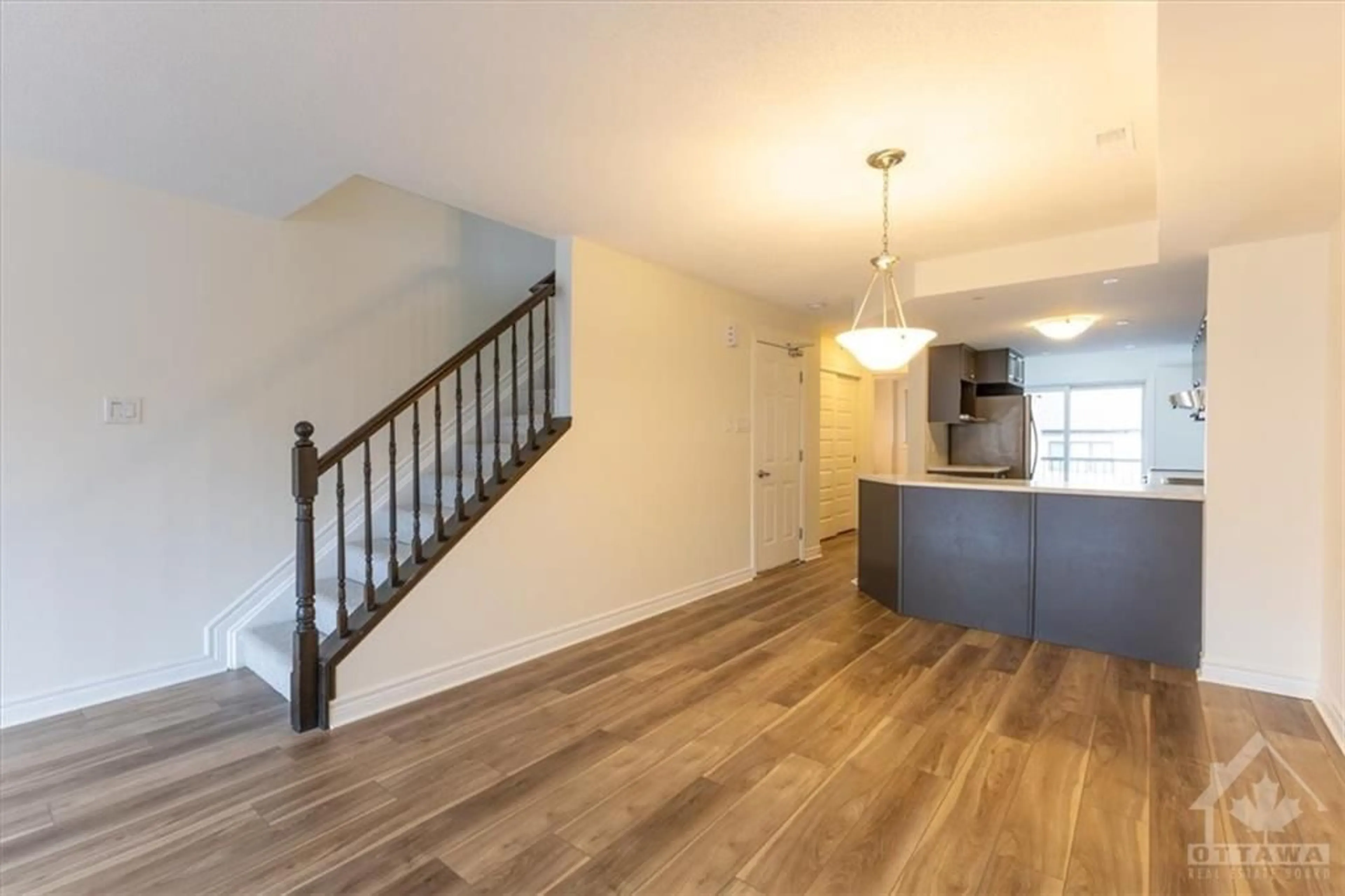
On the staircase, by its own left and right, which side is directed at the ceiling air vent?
left

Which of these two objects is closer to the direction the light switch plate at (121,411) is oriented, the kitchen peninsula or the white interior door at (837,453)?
the kitchen peninsula

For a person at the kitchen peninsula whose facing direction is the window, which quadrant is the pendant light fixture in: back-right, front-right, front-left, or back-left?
back-left

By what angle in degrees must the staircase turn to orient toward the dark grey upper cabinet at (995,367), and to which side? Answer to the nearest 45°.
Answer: approximately 135° to its left

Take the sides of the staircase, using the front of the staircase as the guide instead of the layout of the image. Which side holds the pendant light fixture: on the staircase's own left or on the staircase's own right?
on the staircase's own left

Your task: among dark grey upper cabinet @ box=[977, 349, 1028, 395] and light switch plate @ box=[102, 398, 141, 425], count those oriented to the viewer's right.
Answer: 1

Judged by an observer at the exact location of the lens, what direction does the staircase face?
facing the viewer and to the left of the viewer
